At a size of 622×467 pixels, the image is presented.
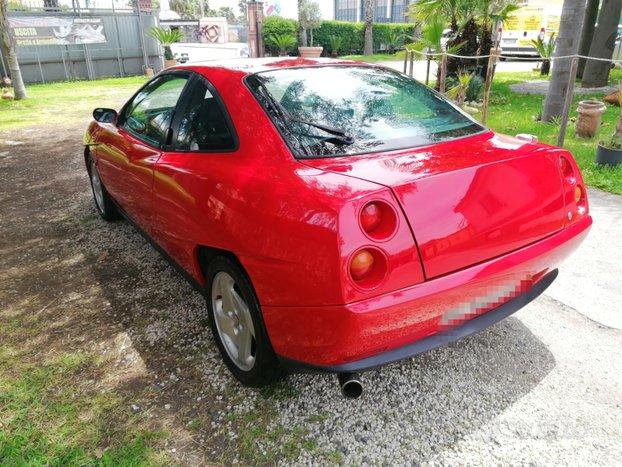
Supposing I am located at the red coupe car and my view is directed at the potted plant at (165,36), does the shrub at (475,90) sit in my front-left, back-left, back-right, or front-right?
front-right

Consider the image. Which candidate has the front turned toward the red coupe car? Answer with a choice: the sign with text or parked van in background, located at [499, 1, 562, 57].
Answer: the sign with text

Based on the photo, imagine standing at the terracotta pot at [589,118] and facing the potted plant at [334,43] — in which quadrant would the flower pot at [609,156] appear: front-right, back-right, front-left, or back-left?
back-left

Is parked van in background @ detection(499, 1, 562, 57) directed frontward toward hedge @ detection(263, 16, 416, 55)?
no

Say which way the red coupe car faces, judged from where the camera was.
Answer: facing away from the viewer and to the left of the viewer

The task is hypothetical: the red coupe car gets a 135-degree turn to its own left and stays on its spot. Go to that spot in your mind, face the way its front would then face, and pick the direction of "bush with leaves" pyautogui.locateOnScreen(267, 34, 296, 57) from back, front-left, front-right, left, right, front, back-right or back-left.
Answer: back

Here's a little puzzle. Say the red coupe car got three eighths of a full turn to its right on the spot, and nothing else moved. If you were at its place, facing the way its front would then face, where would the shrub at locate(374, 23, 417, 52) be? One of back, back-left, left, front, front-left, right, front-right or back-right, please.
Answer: left

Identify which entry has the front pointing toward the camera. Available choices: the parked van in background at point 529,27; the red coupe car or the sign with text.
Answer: the sign with text

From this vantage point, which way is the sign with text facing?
toward the camera

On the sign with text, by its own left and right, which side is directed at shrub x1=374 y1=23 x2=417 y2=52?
left

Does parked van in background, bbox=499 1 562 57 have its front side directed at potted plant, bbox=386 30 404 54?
no

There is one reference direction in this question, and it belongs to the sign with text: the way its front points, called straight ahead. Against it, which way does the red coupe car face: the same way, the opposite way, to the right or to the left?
the opposite way

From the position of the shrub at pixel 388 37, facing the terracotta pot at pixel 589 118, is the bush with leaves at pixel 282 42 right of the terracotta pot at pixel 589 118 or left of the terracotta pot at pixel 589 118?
right

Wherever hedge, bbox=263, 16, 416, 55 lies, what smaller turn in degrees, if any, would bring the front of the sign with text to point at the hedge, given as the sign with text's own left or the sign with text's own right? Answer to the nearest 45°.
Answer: approximately 135° to the sign with text's own left

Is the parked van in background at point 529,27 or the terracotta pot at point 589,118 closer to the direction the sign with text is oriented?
the terracotta pot

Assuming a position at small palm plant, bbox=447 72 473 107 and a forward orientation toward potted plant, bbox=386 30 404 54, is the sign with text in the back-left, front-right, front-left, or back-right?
front-left

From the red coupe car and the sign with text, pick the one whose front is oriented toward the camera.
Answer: the sign with text
